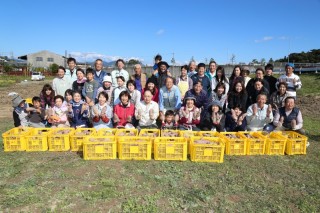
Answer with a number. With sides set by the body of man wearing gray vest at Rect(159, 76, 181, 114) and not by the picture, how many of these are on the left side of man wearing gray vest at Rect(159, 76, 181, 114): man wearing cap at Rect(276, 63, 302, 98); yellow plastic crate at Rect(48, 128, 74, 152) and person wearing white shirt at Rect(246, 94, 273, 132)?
2

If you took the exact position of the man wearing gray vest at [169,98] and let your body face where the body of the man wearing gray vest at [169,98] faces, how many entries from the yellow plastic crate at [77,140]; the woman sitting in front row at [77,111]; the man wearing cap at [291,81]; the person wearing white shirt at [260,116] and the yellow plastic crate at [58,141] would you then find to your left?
2

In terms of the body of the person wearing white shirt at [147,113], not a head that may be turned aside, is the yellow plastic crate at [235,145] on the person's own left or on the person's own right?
on the person's own left

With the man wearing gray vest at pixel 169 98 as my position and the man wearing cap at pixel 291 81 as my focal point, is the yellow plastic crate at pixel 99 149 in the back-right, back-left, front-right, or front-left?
back-right

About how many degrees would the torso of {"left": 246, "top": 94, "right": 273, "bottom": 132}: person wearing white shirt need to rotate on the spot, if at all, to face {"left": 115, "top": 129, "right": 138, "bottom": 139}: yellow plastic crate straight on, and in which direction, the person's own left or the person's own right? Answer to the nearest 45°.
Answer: approximately 45° to the person's own right

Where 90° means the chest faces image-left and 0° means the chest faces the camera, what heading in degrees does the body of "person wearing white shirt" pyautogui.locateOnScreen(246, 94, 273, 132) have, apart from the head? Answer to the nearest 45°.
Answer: approximately 0°

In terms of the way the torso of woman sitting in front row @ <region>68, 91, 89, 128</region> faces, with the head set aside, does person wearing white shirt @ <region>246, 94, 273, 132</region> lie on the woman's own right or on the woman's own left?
on the woman's own left

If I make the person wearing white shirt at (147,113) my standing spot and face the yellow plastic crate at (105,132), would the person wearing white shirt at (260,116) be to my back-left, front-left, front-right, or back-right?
back-left
